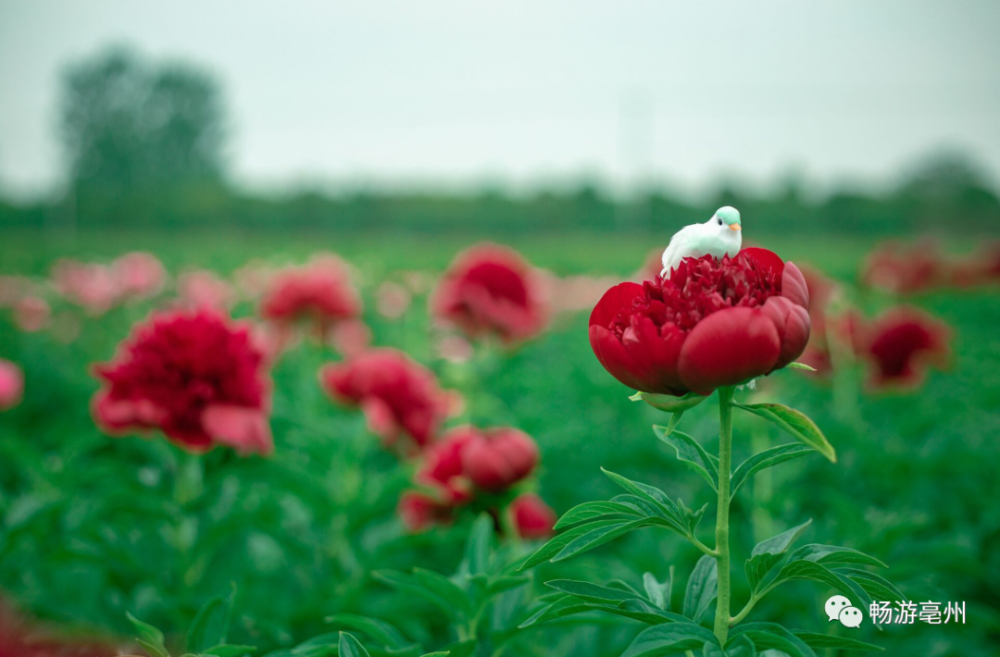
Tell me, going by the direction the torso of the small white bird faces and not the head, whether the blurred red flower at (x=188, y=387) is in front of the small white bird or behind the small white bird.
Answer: behind

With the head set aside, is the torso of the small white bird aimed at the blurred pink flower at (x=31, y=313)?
no

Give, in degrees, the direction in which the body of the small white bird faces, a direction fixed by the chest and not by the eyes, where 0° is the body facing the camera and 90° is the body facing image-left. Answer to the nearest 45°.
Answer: approximately 315°

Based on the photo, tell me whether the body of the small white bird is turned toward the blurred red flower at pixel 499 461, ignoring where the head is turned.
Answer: no

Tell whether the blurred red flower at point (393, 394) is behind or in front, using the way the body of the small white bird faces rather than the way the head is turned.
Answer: behind

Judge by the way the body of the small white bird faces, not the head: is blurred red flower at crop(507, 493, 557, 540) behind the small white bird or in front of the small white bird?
behind

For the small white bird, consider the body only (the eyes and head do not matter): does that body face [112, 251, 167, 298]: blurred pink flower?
no

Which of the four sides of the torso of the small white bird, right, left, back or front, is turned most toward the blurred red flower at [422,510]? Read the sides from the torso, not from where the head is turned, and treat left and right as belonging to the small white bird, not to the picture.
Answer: back
